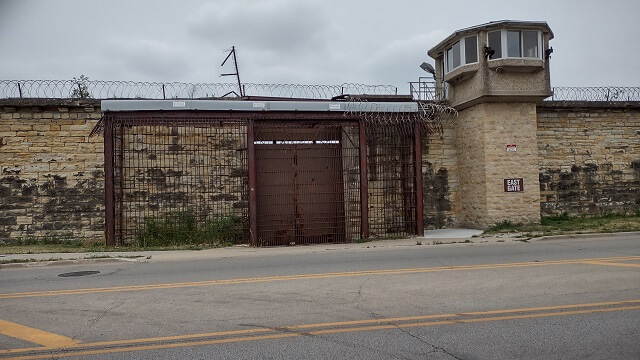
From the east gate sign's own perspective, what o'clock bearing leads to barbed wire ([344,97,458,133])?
The barbed wire is roughly at 2 o'clock from the east gate sign.

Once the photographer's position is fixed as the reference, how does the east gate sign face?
facing the viewer

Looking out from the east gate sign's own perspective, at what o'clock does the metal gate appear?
The metal gate is roughly at 2 o'clock from the east gate sign.
